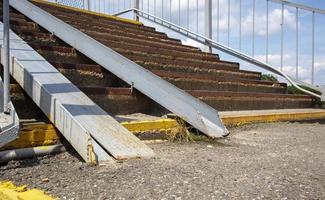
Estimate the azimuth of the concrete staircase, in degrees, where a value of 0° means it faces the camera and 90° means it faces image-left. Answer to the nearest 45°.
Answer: approximately 315°

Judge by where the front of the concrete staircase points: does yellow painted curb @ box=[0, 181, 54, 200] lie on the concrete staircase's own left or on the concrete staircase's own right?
on the concrete staircase's own right
